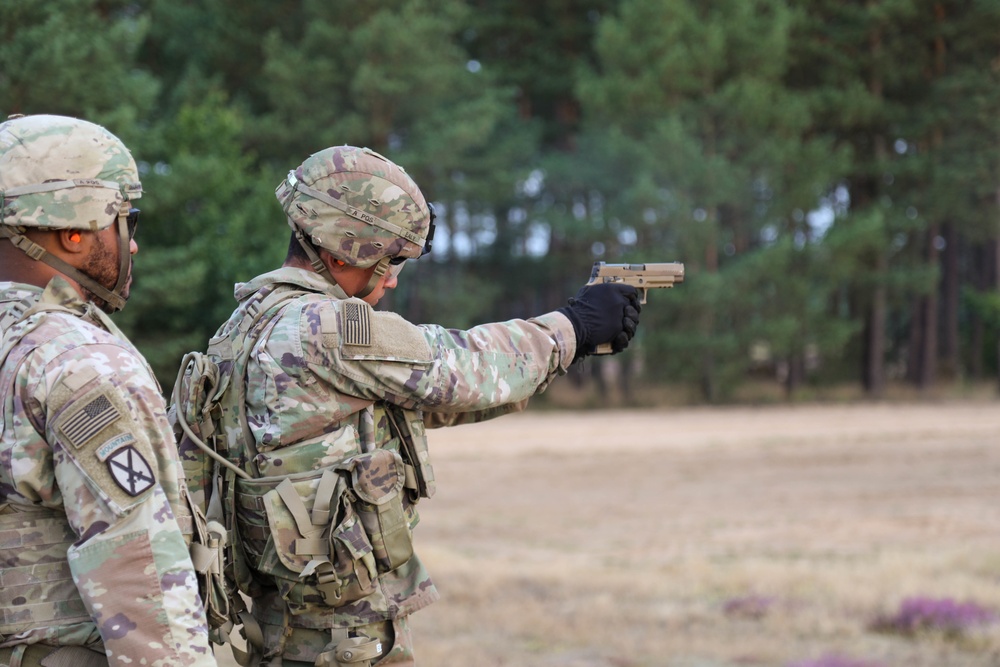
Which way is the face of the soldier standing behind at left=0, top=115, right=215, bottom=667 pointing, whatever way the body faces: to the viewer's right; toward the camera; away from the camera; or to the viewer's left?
to the viewer's right

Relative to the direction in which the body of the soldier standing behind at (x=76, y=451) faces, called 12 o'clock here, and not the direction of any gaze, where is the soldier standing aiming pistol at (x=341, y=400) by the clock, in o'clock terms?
the soldier standing aiming pistol at (x=341, y=400) is roughly at 12 o'clock from the soldier standing behind at (x=76, y=451).

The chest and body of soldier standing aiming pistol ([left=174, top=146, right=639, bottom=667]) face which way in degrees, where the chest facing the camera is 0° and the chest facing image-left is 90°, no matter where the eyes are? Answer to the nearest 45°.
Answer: approximately 270°

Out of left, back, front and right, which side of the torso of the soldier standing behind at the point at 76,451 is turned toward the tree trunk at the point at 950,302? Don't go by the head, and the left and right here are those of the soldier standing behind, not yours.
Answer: front

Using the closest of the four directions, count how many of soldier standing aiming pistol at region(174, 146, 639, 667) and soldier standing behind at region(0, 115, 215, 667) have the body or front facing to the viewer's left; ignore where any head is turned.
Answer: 0

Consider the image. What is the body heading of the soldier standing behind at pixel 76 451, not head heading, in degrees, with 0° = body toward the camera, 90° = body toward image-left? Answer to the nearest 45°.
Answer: approximately 225°

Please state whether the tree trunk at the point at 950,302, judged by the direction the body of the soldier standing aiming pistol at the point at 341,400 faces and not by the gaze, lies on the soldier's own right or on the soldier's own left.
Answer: on the soldier's own left

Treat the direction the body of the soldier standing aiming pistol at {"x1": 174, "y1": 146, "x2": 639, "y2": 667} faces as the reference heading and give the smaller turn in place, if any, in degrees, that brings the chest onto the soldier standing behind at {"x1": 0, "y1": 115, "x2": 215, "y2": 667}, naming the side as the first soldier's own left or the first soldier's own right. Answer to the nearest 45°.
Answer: approximately 135° to the first soldier's own right

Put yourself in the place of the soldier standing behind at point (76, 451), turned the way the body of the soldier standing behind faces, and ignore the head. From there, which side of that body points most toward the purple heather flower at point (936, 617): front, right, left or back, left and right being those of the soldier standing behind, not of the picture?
front

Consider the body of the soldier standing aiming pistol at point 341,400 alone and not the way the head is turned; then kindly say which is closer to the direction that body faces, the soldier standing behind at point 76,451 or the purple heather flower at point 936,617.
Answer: the purple heather flower
